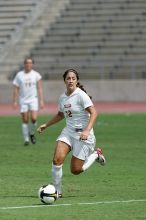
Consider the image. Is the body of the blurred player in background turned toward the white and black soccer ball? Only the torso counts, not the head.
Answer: yes

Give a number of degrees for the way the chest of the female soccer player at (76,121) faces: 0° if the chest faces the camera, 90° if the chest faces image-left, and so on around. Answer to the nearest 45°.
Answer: approximately 45°

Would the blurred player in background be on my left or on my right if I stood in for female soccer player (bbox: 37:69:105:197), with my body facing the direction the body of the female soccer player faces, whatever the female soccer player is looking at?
on my right

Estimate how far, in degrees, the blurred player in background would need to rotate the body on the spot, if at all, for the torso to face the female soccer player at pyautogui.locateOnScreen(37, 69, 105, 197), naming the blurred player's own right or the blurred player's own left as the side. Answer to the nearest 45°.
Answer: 0° — they already face them

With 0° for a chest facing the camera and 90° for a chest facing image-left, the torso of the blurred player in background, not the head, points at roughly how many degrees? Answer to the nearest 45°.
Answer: approximately 0°
